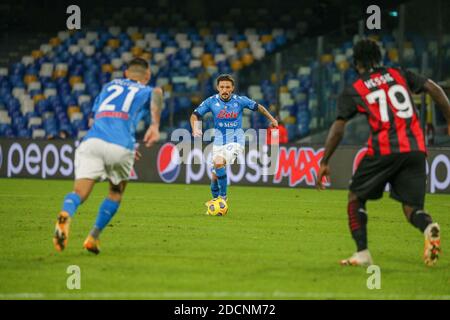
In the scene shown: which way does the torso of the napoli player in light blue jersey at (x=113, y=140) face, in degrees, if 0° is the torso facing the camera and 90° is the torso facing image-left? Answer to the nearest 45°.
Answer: approximately 225°

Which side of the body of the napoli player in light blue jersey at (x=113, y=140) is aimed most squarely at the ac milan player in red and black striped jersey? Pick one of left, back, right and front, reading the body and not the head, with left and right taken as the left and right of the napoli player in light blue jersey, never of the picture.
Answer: right

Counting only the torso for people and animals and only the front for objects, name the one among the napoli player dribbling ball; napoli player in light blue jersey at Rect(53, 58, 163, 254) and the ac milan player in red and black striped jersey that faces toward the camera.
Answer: the napoli player dribbling ball

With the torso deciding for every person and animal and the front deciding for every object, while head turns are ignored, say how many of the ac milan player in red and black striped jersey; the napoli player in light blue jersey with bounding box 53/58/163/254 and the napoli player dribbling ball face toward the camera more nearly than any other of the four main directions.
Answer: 1

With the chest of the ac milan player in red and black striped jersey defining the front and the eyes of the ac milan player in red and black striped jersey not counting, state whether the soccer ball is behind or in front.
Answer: in front

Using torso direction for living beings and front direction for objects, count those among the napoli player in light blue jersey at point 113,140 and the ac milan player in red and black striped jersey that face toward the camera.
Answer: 0

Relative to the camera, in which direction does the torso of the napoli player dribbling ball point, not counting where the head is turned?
toward the camera

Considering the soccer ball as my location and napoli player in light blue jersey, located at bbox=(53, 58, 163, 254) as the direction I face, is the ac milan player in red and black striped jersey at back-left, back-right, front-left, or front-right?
front-left

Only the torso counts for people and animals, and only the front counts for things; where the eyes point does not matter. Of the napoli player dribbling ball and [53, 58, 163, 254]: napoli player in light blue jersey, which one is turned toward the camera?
the napoli player dribbling ball

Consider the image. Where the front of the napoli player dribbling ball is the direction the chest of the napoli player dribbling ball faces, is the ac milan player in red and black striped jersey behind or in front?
in front

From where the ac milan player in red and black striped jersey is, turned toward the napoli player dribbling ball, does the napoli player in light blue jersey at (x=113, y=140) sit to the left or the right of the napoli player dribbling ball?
left
